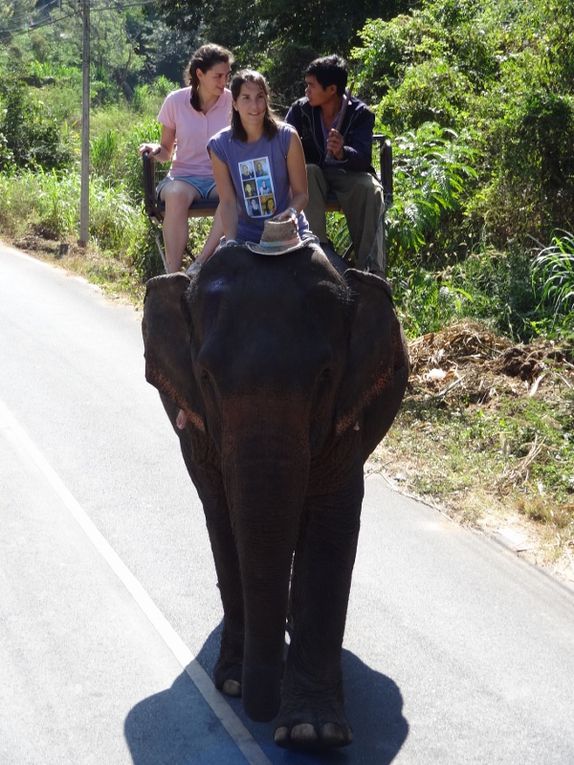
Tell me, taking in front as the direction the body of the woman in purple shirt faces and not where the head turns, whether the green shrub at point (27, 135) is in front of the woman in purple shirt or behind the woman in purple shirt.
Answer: behind

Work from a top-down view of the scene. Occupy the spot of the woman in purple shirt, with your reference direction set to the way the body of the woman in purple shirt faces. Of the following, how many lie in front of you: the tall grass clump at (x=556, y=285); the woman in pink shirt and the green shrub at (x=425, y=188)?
0

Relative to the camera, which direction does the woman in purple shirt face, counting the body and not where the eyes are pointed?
toward the camera

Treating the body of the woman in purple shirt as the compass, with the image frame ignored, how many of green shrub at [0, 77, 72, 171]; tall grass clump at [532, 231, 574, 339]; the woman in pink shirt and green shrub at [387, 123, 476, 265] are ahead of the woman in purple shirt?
0

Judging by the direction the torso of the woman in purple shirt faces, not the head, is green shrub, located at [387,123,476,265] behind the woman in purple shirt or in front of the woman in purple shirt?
behind

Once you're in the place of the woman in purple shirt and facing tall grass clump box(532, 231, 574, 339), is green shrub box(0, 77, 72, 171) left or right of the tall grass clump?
left

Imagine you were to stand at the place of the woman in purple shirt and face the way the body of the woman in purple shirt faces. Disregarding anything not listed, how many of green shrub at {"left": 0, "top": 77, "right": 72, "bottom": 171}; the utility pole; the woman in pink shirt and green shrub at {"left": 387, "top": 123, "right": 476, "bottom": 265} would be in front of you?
0

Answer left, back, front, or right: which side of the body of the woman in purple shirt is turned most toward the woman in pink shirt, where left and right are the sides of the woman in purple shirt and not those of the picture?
back

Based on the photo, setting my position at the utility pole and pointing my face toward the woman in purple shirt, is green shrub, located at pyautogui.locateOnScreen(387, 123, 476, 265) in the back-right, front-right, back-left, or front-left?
front-left

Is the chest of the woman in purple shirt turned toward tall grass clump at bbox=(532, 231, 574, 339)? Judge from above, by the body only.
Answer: no

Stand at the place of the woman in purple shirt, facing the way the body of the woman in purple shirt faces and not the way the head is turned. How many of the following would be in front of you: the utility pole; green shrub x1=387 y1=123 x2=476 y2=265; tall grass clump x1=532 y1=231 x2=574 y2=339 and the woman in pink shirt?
0

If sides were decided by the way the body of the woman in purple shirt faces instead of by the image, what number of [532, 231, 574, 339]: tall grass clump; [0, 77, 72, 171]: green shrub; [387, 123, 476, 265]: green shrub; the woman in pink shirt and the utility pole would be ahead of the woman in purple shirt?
0

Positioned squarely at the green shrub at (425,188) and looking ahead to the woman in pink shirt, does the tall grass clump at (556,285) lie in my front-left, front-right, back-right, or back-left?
front-left

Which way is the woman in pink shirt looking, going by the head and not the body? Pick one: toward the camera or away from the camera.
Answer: toward the camera
